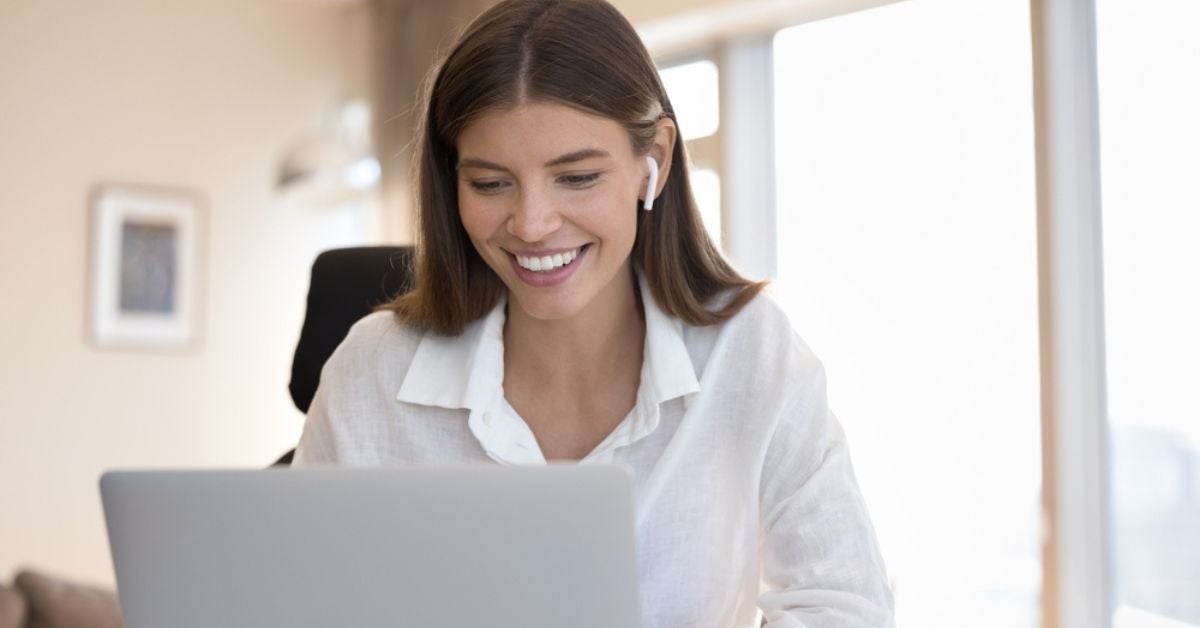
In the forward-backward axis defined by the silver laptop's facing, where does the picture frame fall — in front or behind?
in front

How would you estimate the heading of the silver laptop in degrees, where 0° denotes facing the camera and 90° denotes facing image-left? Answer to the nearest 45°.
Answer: approximately 180°

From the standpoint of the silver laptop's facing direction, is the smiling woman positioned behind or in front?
in front

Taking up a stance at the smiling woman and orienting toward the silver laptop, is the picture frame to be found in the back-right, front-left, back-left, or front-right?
back-right

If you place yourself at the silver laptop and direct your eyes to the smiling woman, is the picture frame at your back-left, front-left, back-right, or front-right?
front-left
